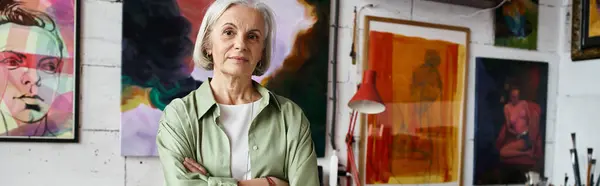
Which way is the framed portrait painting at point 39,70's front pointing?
toward the camera

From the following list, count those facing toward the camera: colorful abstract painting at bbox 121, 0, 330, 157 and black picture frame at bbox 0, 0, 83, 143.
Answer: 2

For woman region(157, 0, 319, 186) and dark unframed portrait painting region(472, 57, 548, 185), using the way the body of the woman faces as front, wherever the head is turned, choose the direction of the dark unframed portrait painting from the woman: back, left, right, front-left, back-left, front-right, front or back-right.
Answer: back-left

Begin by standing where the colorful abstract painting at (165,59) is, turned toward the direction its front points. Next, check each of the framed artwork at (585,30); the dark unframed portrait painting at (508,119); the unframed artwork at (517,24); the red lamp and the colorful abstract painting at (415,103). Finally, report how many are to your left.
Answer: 5

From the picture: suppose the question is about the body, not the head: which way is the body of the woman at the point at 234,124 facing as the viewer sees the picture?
toward the camera

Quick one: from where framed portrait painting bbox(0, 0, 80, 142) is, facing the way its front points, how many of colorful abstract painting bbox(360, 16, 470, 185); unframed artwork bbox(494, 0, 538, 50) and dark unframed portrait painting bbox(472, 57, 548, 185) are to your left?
3

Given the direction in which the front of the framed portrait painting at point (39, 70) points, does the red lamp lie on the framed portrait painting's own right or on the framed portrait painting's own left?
on the framed portrait painting's own left

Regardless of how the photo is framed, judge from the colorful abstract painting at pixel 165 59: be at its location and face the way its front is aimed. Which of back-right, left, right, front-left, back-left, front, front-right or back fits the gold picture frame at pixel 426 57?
left

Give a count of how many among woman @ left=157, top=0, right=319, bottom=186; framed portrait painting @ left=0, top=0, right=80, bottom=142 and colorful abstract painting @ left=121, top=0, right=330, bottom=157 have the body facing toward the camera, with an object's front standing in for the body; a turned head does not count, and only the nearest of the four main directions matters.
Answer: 3
